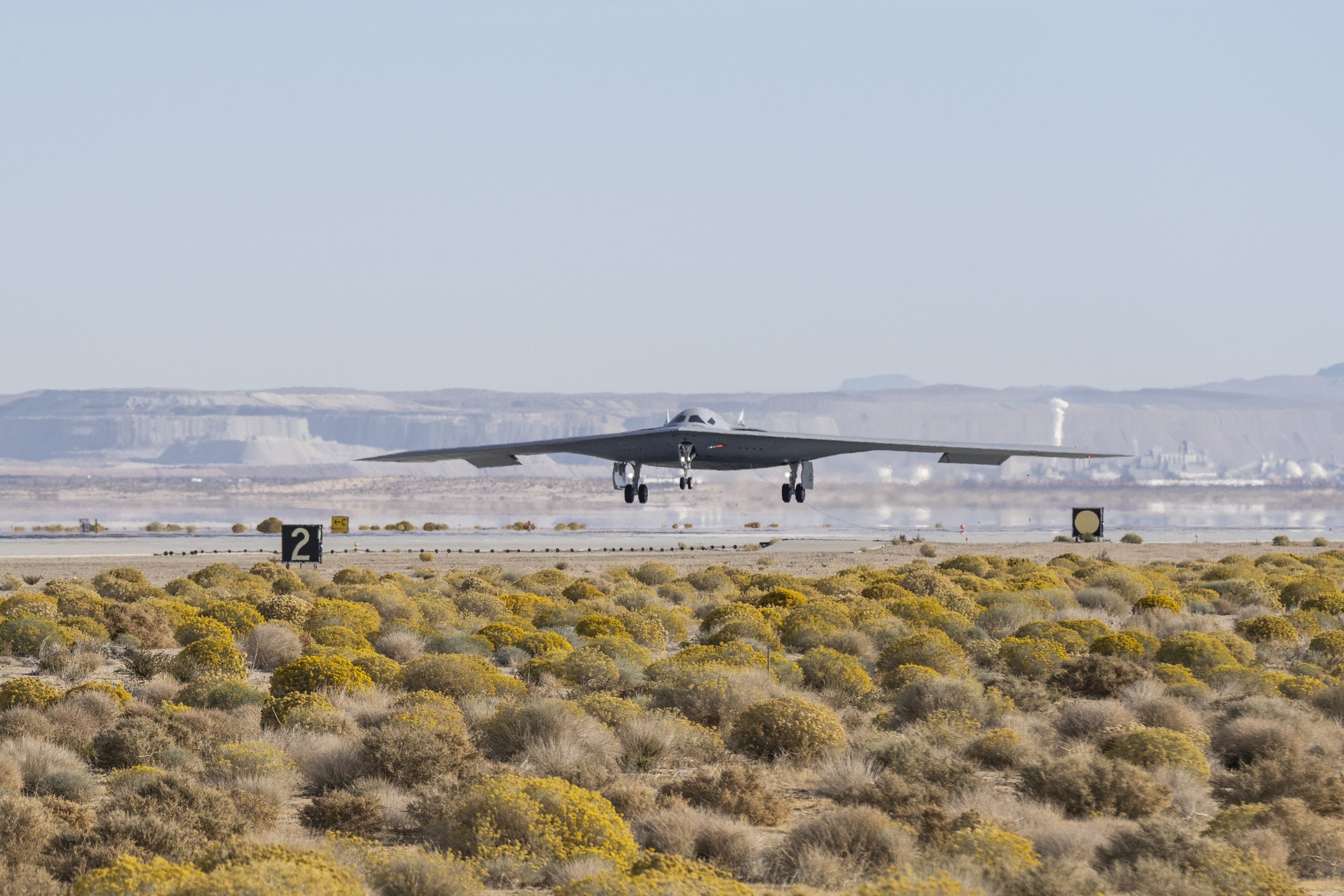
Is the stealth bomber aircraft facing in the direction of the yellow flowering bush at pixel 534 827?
yes

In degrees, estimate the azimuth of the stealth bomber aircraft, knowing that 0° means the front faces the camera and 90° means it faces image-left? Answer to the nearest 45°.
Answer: approximately 0°

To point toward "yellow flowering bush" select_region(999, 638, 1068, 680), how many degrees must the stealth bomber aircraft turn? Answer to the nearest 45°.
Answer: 0° — it already faces it

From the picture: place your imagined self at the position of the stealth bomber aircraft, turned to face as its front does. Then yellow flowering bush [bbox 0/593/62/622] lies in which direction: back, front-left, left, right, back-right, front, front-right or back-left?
front-right

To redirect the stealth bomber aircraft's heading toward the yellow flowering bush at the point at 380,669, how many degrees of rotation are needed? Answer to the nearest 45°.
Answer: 0° — it already faces it

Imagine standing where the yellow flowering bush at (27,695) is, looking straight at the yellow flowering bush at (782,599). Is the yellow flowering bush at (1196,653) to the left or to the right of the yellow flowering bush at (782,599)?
right

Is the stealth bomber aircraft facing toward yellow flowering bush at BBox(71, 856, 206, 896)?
yes

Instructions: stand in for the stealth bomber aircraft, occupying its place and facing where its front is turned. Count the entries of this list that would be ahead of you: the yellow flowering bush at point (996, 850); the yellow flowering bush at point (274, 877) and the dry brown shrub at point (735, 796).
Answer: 3

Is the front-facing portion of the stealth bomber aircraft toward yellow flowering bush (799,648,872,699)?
yes
